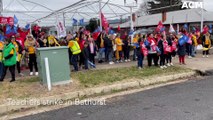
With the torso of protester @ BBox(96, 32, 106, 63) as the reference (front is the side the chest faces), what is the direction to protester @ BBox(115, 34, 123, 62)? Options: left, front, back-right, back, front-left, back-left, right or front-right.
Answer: front-left

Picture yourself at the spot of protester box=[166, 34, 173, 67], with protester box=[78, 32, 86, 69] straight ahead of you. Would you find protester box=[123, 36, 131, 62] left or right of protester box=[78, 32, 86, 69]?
right

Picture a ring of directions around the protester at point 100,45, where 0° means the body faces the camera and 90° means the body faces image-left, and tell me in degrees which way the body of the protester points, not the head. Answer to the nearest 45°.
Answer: approximately 315°

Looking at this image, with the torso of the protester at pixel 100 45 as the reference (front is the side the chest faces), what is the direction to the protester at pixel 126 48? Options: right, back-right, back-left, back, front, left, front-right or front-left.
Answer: front-left

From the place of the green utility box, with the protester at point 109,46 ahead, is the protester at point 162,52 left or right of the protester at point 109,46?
right

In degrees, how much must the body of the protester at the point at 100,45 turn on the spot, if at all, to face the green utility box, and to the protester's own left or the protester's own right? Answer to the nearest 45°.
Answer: approximately 45° to the protester's own right
